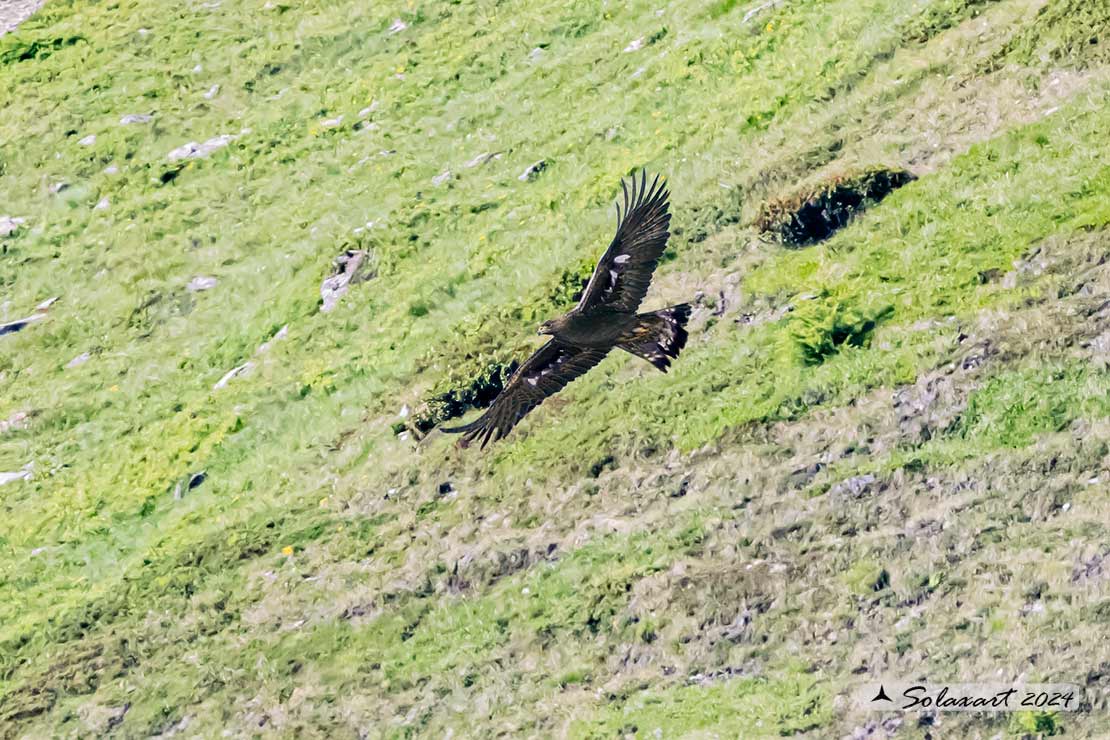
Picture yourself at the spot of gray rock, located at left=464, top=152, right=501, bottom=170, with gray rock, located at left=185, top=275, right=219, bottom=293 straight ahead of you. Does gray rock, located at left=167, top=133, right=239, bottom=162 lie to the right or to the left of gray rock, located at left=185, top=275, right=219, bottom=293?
right

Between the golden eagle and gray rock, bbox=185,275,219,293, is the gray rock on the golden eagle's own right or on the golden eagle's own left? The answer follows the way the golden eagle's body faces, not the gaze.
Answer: on the golden eagle's own right

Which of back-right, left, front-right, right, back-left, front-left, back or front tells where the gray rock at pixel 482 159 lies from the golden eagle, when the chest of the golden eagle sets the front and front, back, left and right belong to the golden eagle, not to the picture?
right

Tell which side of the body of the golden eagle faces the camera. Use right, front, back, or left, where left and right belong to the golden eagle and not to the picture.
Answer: left

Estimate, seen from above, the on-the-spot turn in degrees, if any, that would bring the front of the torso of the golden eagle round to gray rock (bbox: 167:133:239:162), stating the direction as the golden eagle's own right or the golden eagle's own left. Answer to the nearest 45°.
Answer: approximately 90° to the golden eagle's own right

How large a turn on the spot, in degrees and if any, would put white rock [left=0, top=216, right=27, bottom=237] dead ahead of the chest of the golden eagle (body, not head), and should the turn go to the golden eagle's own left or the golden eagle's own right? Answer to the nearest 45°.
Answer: approximately 45° to the golden eagle's own right

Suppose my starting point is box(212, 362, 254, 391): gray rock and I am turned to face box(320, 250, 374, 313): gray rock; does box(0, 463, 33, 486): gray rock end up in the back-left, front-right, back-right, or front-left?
back-left

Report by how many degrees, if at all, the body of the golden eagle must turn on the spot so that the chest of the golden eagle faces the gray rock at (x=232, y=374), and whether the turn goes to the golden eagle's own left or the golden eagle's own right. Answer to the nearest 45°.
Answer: approximately 45° to the golden eagle's own right

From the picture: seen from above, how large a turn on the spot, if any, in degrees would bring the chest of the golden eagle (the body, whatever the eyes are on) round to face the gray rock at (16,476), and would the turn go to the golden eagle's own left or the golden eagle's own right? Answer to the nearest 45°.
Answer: approximately 45° to the golden eagle's own right
